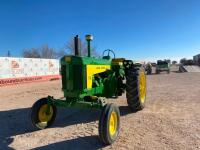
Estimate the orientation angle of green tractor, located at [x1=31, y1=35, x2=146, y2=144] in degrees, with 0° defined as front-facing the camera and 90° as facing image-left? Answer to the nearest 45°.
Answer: approximately 45°

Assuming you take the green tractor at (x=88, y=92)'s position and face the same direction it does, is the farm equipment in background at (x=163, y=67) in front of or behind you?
behind
